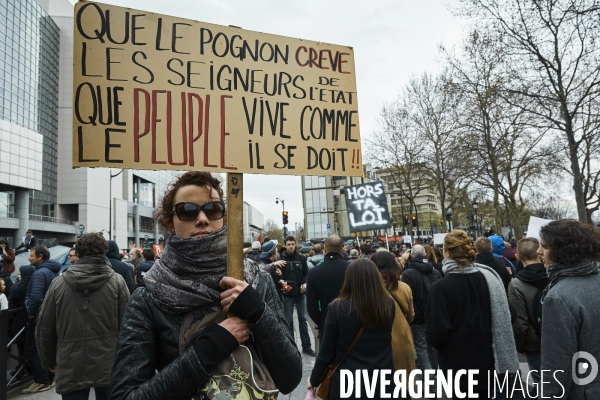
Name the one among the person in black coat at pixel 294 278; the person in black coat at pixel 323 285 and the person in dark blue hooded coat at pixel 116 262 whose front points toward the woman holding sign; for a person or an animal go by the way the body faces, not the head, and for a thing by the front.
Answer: the person in black coat at pixel 294 278

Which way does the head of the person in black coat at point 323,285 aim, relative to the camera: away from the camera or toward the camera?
away from the camera

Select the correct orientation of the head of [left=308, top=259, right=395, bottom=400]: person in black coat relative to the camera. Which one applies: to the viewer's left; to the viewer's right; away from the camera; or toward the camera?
away from the camera

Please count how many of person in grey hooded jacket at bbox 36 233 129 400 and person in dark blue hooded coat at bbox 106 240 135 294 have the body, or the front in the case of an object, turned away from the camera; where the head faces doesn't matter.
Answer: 2

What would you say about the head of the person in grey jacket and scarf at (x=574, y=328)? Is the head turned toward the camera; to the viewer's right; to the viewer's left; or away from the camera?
to the viewer's left

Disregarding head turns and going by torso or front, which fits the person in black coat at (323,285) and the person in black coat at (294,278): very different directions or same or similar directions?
very different directions

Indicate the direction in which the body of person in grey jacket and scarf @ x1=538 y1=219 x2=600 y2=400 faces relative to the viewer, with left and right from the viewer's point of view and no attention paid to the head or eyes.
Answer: facing away from the viewer and to the left of the viewer

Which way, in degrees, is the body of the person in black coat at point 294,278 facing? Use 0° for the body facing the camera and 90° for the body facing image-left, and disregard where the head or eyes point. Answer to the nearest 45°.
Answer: approximately 0°

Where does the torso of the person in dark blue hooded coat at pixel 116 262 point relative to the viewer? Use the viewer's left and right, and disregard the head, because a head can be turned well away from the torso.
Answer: facing away from the viewer

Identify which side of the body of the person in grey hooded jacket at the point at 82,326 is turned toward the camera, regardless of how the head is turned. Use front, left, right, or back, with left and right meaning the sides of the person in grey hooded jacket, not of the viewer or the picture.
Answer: back

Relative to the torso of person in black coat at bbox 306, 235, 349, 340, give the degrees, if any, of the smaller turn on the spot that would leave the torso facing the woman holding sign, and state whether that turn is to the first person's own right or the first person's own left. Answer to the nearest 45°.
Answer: approximately 180°

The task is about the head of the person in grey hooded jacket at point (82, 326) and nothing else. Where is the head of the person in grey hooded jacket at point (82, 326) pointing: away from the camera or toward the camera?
away from the camera

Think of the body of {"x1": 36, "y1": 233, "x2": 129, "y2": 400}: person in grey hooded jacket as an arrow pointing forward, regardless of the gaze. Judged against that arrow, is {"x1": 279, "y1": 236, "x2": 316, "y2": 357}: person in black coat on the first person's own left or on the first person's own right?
on the first person's own right

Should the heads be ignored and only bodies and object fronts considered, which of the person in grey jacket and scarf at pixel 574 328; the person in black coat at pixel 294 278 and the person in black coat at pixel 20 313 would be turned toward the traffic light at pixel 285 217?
the person in grey jacket and scarf

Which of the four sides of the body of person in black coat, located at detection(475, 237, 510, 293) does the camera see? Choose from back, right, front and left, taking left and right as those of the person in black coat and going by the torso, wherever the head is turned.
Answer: back

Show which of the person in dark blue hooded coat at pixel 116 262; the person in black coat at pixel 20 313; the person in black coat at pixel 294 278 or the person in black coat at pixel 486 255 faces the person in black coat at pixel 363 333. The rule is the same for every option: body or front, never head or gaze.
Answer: the person in black coat at pixel 294 278
